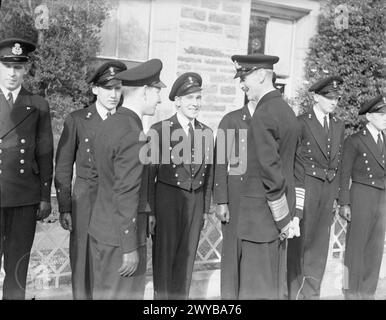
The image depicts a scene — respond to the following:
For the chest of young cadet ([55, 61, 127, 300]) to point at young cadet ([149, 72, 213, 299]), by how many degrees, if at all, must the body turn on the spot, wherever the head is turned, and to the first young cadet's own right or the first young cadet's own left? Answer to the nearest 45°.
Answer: approximately 45° to the first young cadet's own left

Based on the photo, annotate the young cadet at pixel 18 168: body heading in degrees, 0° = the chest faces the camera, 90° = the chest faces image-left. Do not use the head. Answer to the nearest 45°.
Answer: approximately 0°

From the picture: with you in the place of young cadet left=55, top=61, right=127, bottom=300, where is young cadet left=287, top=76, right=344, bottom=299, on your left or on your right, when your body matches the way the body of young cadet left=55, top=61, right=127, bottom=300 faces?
on your left

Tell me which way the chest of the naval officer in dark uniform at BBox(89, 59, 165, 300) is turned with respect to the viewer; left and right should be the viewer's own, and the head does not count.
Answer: facing away from the viewer and to the right of the viewer

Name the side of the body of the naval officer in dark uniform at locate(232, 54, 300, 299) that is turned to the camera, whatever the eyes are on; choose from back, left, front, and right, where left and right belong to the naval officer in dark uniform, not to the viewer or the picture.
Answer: left

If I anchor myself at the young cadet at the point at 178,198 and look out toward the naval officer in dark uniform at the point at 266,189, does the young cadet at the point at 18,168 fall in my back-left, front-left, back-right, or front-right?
back-right

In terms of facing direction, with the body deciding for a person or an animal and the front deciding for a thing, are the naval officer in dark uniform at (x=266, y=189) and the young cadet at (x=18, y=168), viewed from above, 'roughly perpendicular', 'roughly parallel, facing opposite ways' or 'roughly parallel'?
roughly perpendicular

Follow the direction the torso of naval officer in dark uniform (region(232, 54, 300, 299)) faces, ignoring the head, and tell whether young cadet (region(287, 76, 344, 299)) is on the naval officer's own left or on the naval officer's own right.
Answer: on the naval officer's own right

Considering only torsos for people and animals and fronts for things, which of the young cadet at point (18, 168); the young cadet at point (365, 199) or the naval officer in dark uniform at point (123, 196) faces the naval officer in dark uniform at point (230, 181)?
the naval officer in dark uniform at point (123, 196)
